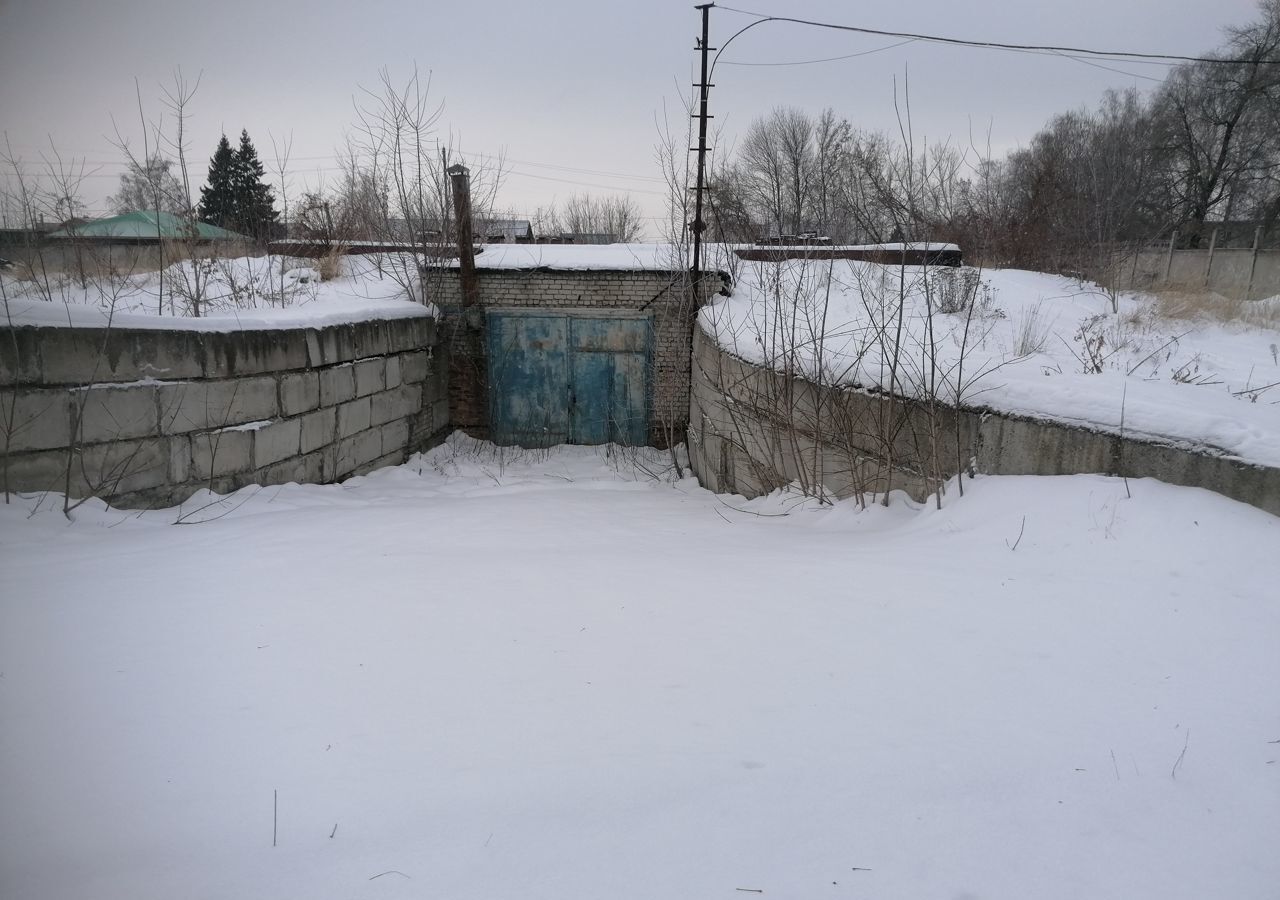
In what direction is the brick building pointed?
toward the camera

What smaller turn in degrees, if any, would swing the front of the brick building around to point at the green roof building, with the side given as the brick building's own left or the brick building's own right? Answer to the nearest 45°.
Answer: approximately 90° to the brick building's own right

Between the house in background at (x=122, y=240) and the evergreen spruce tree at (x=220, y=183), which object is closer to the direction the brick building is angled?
the house in background

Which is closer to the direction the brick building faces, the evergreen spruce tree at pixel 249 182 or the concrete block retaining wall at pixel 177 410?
the concrete block retaining wall

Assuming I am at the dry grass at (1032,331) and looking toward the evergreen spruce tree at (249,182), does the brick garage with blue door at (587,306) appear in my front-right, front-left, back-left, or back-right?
front-left

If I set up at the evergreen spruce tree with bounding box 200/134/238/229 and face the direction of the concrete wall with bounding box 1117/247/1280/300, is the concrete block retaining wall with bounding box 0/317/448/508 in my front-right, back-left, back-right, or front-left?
front-right

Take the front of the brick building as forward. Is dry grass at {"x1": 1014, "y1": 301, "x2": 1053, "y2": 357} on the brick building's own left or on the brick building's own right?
on the brick building's own left

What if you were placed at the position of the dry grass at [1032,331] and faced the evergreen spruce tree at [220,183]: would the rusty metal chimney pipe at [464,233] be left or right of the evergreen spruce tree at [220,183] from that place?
left

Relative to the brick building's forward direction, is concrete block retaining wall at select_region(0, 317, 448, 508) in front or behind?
in front

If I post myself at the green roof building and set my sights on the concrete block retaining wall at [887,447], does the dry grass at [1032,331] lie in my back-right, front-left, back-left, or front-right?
front-left

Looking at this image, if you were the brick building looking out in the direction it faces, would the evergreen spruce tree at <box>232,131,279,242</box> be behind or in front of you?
behind

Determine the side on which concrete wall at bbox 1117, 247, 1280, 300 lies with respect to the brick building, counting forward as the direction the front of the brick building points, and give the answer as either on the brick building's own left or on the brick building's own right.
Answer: on the brick building's own left

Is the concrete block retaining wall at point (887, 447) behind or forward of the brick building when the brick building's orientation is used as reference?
forward
